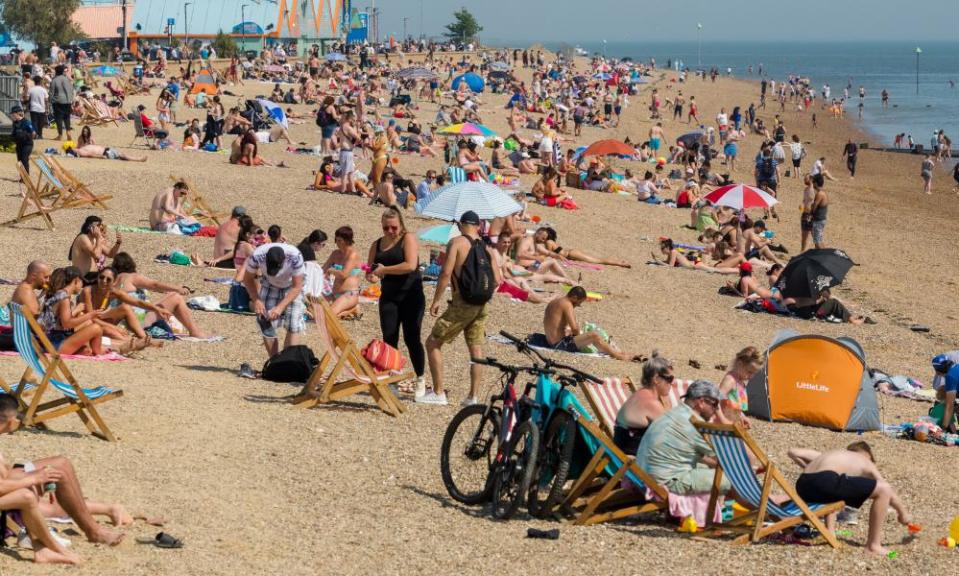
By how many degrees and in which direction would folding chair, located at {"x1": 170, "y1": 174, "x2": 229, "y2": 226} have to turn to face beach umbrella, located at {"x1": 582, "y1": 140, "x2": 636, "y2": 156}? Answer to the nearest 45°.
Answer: approximately 45° to its left

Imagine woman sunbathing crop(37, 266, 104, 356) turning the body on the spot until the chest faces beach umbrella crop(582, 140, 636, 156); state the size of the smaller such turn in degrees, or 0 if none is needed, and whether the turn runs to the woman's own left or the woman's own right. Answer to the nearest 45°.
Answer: approximately 45° to the woman's own left

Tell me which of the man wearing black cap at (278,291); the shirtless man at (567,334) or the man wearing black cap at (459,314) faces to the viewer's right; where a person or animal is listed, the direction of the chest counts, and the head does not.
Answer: the shirtless man

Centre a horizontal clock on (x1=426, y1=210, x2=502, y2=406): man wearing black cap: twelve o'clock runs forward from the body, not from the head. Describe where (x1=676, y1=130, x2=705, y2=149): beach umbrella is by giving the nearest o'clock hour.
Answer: The beach umbrella is roughly at 2 o'clock from the man wearing black cap.

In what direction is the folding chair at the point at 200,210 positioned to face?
to the viewer's right

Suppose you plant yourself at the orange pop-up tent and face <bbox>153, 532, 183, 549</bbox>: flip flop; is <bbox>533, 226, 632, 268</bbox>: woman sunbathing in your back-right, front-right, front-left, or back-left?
back-right

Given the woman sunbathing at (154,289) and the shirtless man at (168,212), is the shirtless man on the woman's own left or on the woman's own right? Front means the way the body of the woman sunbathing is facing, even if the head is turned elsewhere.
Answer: on the woman's own left

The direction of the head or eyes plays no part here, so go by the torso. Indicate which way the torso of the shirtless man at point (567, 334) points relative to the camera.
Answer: to the viewer's right

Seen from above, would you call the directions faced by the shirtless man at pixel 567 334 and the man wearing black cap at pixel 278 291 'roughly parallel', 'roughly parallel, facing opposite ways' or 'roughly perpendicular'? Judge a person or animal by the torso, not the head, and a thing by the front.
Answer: roughly perpendicular

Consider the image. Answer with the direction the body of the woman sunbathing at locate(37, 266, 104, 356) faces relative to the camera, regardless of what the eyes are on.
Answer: to the viewer's right

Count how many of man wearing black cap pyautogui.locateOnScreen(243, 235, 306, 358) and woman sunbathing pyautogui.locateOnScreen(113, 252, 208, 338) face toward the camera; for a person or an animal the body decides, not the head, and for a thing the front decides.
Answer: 1

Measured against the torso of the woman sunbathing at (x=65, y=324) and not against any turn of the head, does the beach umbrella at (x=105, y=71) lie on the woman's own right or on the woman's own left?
on the woman's own left
